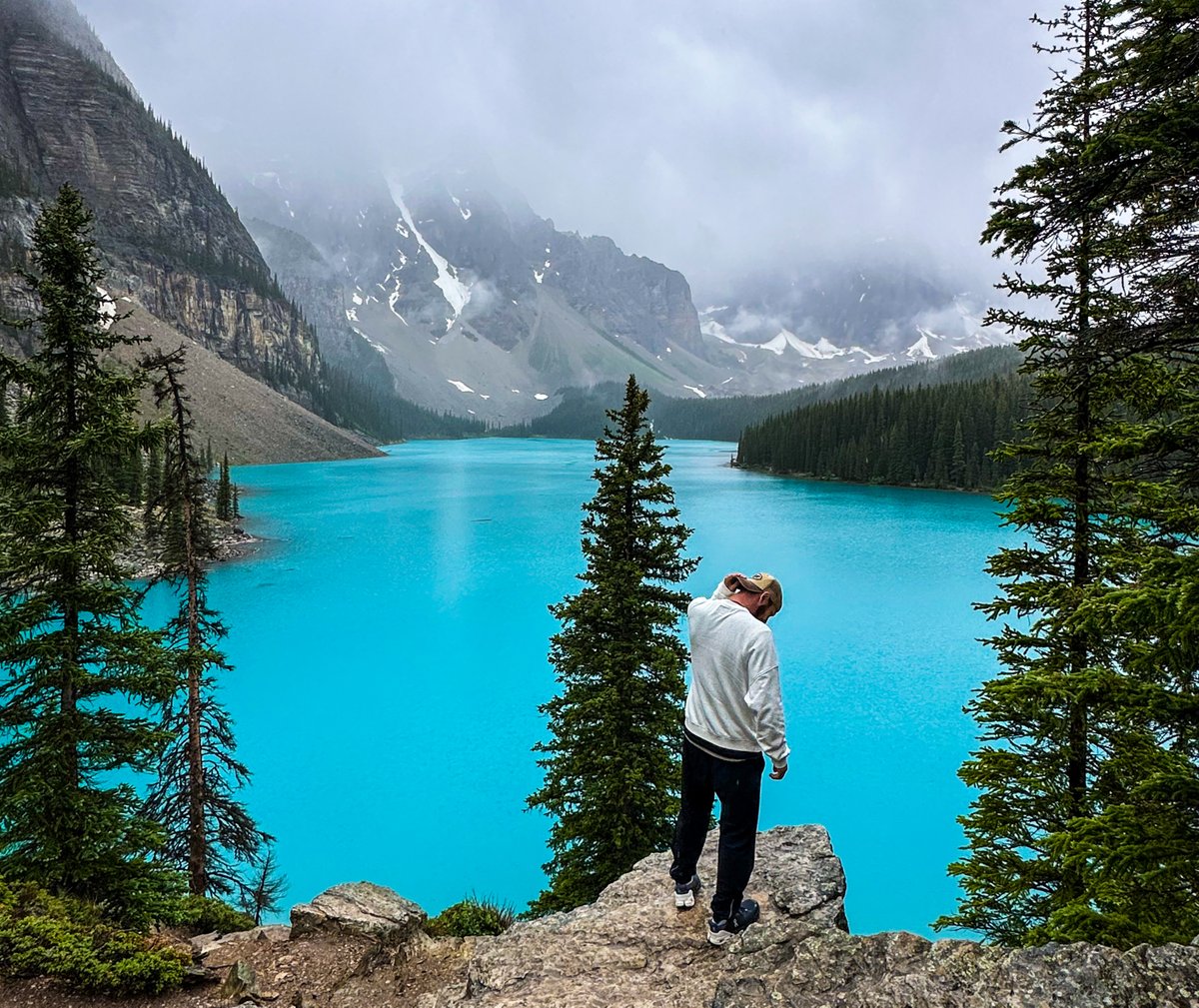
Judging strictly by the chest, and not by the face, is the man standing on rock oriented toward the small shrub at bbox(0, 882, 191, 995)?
no

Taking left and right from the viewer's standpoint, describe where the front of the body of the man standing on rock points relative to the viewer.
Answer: facing away from the viewer and to the right of the viewer

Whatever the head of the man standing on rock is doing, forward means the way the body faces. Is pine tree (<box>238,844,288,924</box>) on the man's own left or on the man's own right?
on the man's own left

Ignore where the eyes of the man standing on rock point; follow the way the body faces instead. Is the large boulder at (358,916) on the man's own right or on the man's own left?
on the man's own left

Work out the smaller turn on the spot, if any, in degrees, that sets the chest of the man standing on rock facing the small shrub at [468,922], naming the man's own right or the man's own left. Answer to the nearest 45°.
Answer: approximately 90° to the man's own left

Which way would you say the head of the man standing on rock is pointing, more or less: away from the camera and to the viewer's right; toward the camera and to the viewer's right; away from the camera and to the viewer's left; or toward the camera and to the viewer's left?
away from the camera and to the viewer's right

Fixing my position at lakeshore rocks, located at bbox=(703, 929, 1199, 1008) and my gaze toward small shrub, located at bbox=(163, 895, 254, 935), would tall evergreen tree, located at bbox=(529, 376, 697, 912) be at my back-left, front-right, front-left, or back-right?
front-right

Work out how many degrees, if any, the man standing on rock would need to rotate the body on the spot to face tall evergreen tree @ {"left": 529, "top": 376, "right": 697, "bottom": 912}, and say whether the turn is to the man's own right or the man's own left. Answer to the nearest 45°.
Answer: approximately 45° to the man's own left

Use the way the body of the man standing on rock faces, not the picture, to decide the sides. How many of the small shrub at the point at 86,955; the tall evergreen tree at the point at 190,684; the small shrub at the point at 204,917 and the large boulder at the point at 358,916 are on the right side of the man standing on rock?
0

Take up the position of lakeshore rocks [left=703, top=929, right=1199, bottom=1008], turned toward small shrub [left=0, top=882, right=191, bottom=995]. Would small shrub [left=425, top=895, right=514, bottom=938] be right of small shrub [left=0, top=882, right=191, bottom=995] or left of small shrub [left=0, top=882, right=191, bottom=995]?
right
